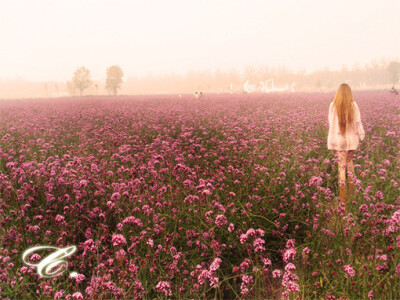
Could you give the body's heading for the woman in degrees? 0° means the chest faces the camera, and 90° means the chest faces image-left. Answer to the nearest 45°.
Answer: approximately 180°

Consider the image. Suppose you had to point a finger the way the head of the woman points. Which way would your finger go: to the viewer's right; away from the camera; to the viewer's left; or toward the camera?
away from the camera

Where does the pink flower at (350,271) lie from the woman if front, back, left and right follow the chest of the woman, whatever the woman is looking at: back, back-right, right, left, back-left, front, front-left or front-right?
back
